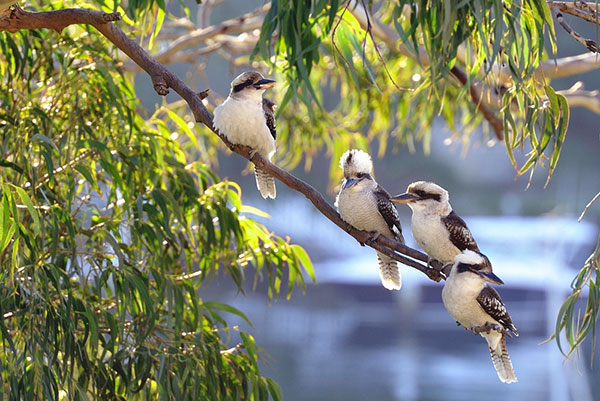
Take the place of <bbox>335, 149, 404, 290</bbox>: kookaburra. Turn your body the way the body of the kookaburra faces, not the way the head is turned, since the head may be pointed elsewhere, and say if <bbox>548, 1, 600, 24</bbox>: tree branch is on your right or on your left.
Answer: on your left

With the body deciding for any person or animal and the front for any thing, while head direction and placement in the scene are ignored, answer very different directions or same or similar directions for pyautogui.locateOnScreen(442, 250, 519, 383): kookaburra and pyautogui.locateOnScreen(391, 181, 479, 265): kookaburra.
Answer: same or similar directions

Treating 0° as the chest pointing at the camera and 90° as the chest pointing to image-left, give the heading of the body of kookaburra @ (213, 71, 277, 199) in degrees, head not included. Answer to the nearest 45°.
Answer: approximately 45°

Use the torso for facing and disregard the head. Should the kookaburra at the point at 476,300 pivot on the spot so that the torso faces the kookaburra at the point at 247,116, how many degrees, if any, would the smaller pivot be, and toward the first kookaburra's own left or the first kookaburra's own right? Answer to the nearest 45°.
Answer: approximately 90° to the first kookaburra's own right

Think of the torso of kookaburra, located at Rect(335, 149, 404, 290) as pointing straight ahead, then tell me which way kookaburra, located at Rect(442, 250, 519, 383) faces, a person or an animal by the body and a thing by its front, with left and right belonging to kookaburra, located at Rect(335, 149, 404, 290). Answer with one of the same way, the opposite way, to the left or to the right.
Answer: the same way

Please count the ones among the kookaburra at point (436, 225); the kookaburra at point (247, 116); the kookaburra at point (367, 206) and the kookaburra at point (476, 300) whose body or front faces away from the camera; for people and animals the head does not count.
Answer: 0

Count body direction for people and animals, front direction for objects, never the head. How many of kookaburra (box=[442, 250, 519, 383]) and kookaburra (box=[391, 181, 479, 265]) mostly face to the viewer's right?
0

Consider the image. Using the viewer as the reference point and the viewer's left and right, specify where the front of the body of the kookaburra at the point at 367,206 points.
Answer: facing the viewer and to the left of the viewer
